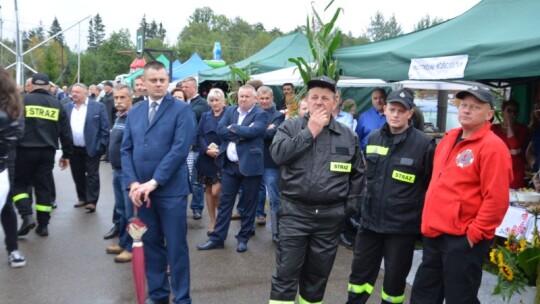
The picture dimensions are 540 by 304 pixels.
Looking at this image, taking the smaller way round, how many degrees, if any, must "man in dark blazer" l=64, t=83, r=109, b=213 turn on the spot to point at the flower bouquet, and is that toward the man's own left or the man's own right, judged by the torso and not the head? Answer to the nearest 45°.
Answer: approximately 90° to the man's own left

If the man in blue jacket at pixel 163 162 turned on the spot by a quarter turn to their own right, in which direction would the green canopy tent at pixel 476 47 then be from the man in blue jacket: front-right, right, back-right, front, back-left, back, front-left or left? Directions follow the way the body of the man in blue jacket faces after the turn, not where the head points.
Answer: back-right

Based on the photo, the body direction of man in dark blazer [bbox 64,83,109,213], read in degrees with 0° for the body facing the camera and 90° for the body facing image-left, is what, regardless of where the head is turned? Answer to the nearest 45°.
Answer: approximately 45°

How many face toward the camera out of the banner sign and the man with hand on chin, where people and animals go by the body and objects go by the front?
2

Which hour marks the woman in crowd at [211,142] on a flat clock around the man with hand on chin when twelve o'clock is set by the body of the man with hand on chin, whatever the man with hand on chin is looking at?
The woman in crowd is roughly at 5 o'clock from the man with hand on chin.

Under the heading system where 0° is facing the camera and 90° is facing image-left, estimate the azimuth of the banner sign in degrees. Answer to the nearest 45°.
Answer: approximately 0°

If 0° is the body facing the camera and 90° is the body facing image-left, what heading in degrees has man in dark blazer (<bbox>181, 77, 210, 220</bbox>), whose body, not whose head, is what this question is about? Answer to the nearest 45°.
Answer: approximately 45°
